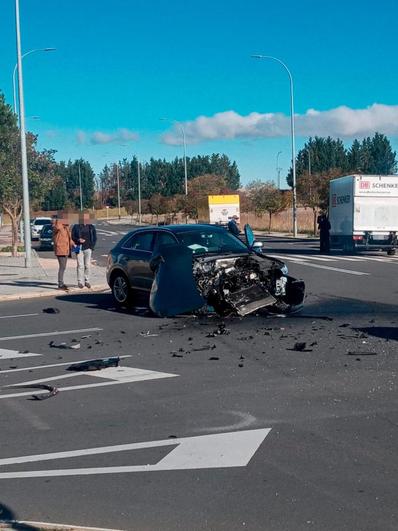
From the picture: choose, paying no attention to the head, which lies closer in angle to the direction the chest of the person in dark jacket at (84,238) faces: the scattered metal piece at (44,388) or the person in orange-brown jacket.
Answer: the scattered metal piece

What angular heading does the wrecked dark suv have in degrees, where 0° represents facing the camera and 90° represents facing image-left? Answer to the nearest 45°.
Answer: approximately 315°

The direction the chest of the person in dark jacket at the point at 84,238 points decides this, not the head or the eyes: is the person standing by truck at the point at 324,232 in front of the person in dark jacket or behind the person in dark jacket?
behind

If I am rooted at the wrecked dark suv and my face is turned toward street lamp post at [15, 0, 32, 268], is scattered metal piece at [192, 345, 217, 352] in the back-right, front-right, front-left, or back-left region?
back-left

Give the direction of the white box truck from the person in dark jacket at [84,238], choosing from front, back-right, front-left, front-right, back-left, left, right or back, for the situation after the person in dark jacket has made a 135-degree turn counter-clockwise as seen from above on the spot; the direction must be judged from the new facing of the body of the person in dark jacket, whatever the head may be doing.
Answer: front

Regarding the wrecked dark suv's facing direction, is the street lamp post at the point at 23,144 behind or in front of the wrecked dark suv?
behind

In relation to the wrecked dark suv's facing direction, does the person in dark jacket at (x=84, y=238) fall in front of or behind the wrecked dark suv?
behind

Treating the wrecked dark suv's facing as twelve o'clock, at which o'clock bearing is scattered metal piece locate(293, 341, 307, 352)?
The scattered metal piece is roughly at 1 o'clock from the wrecked dark suv.

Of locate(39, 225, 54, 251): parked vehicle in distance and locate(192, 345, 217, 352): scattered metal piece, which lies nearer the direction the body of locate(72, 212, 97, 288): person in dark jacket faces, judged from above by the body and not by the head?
the scattered metal piece

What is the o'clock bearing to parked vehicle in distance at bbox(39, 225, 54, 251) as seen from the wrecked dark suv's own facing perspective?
The parked vehicle in distance is roughly at 7 o'clock from the wrecked dark suv.

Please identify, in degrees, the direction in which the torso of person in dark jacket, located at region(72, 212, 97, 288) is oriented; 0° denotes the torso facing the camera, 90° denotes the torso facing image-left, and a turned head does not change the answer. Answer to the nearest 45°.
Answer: approximately 0°
